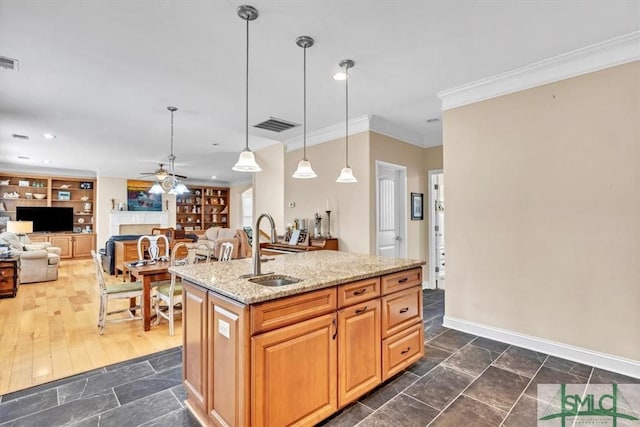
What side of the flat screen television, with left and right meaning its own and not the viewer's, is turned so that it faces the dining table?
front

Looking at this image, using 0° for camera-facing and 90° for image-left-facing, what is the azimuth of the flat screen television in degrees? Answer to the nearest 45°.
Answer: approximately 0°

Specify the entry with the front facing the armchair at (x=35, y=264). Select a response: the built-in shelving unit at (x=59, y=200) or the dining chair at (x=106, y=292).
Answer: the built-in shelving unit

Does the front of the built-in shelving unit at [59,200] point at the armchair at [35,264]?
yes

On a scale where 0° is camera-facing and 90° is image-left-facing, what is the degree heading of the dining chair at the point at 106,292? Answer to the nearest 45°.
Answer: approximately 270°

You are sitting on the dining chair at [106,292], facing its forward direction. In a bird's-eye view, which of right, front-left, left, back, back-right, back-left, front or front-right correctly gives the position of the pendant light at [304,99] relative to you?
front-right

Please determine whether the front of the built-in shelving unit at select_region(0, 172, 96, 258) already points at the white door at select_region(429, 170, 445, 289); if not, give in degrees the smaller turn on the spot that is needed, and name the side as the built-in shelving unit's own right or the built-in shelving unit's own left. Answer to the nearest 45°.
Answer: approximately 45° to the built-in shelving unit's own left

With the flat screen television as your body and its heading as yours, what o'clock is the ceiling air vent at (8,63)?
The ceiling air vent is roughly at 12 o'clock from the flat screen television.

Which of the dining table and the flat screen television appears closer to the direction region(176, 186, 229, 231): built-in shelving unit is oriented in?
the dining table
